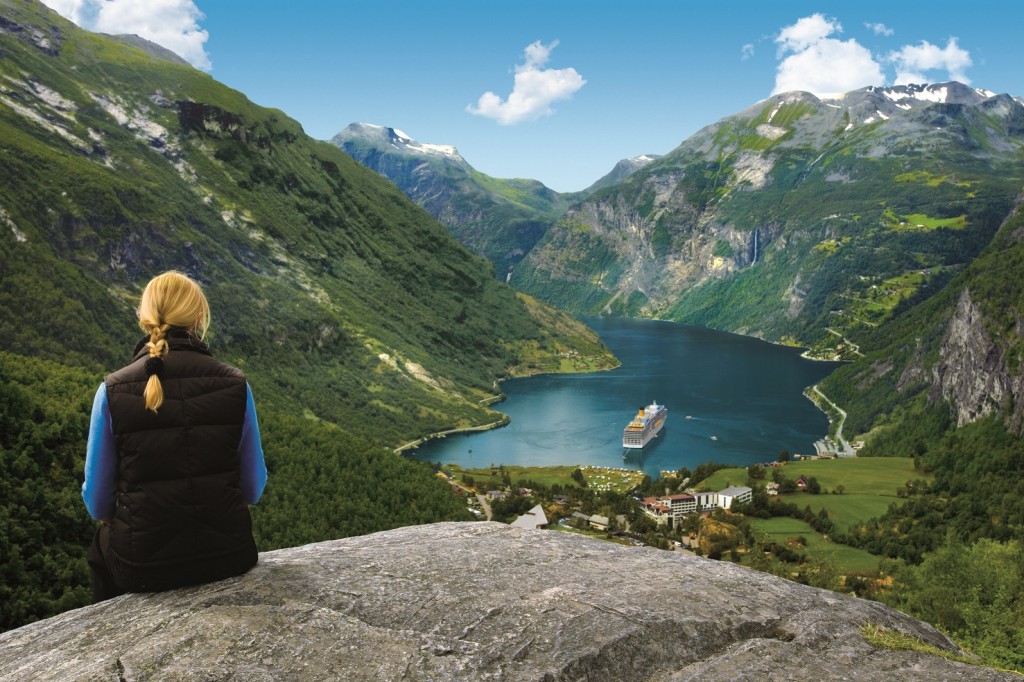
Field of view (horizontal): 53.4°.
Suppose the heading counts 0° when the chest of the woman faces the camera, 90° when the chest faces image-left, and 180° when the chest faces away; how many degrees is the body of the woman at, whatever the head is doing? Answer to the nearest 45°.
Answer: approximately 180°

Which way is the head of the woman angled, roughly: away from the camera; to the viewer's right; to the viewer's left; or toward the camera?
away from the camera
